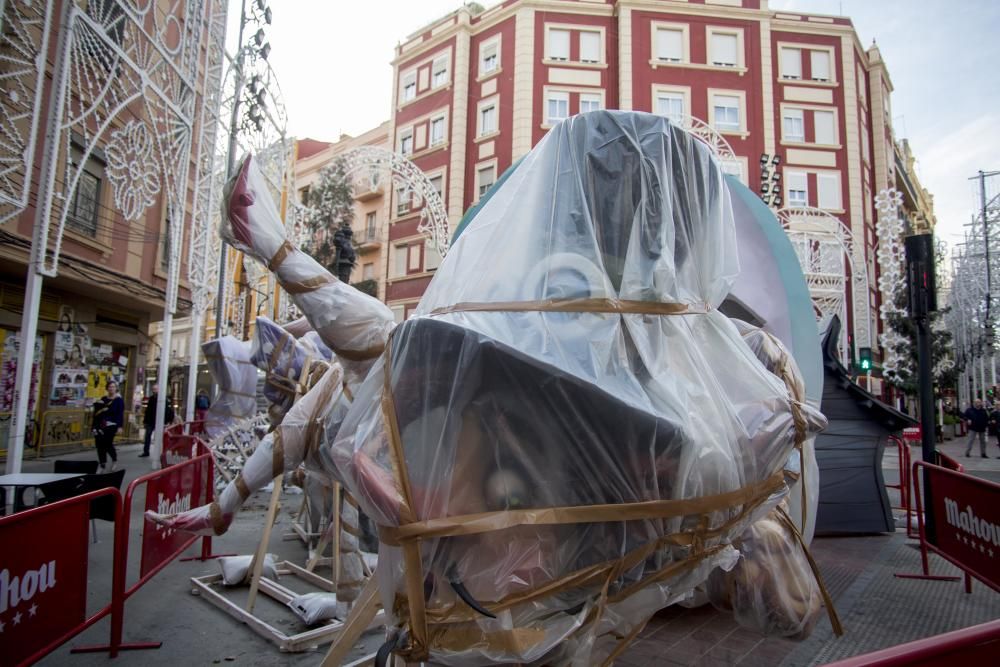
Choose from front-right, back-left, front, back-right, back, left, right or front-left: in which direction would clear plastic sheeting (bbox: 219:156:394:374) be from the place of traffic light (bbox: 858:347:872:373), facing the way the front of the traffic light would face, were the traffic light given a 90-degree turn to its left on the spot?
right

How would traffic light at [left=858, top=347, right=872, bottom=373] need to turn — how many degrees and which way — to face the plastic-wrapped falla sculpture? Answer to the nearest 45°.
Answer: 0° — it already faces it

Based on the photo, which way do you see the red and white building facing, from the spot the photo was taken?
facing the viewer

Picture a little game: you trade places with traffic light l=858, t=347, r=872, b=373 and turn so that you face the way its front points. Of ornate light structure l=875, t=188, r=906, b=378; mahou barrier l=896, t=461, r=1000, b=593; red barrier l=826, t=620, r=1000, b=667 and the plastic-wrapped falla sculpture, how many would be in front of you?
3

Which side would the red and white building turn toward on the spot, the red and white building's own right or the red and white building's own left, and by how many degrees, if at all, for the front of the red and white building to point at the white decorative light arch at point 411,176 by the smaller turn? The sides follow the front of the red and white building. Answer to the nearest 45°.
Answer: approximately 45° to the red and white building's own right

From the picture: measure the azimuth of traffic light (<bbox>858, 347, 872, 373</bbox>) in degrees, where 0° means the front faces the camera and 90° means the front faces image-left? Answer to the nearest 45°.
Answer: approximately 0°

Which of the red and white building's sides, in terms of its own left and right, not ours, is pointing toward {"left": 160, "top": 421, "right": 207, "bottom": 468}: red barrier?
front

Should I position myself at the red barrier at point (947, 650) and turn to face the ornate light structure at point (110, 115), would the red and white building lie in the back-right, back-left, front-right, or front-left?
front-right

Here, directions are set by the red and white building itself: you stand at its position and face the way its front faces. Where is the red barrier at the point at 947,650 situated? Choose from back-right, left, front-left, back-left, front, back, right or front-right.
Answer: front

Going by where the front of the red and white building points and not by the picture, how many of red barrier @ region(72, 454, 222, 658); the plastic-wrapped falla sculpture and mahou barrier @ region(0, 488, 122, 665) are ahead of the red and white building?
3

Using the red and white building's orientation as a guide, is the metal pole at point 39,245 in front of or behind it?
in front

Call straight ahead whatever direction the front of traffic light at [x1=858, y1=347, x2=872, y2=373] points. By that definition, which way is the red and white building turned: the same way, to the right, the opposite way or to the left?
the same way

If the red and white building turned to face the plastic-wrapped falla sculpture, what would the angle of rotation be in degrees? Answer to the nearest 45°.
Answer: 0° — it already faces it

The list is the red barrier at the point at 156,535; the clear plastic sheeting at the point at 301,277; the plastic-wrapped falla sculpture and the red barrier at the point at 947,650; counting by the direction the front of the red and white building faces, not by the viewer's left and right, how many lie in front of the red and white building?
4
